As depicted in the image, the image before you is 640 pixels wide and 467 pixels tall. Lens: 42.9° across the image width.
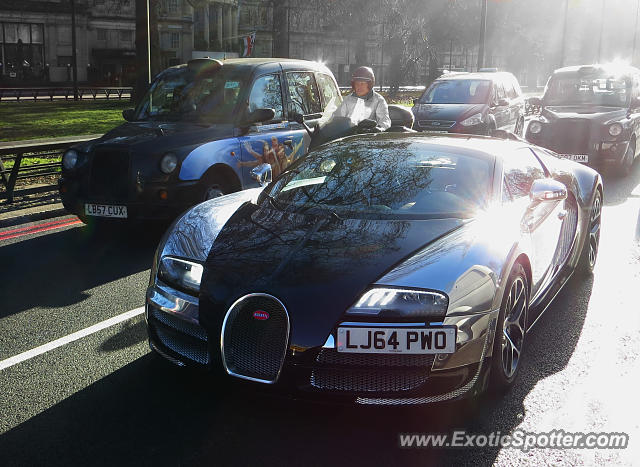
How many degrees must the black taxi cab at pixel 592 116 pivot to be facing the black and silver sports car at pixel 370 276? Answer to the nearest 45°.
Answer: approximately 45° to its left

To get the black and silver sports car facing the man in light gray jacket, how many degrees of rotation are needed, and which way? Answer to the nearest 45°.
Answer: approximately 135° to its right

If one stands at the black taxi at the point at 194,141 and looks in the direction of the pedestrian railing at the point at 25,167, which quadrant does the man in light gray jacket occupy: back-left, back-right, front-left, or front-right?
back-right

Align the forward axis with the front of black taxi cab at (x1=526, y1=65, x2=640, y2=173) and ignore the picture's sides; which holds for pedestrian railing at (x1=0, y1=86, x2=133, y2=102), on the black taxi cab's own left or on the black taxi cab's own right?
on the black taxi cab's own right

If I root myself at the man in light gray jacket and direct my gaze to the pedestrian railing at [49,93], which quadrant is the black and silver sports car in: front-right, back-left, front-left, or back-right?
back-left

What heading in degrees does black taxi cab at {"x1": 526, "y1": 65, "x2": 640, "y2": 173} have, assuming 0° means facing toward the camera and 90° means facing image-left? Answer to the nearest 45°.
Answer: approximately 45°

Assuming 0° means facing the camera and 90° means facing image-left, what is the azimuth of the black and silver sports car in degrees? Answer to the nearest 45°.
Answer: approximately 45°

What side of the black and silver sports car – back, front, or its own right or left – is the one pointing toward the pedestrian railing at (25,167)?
right
